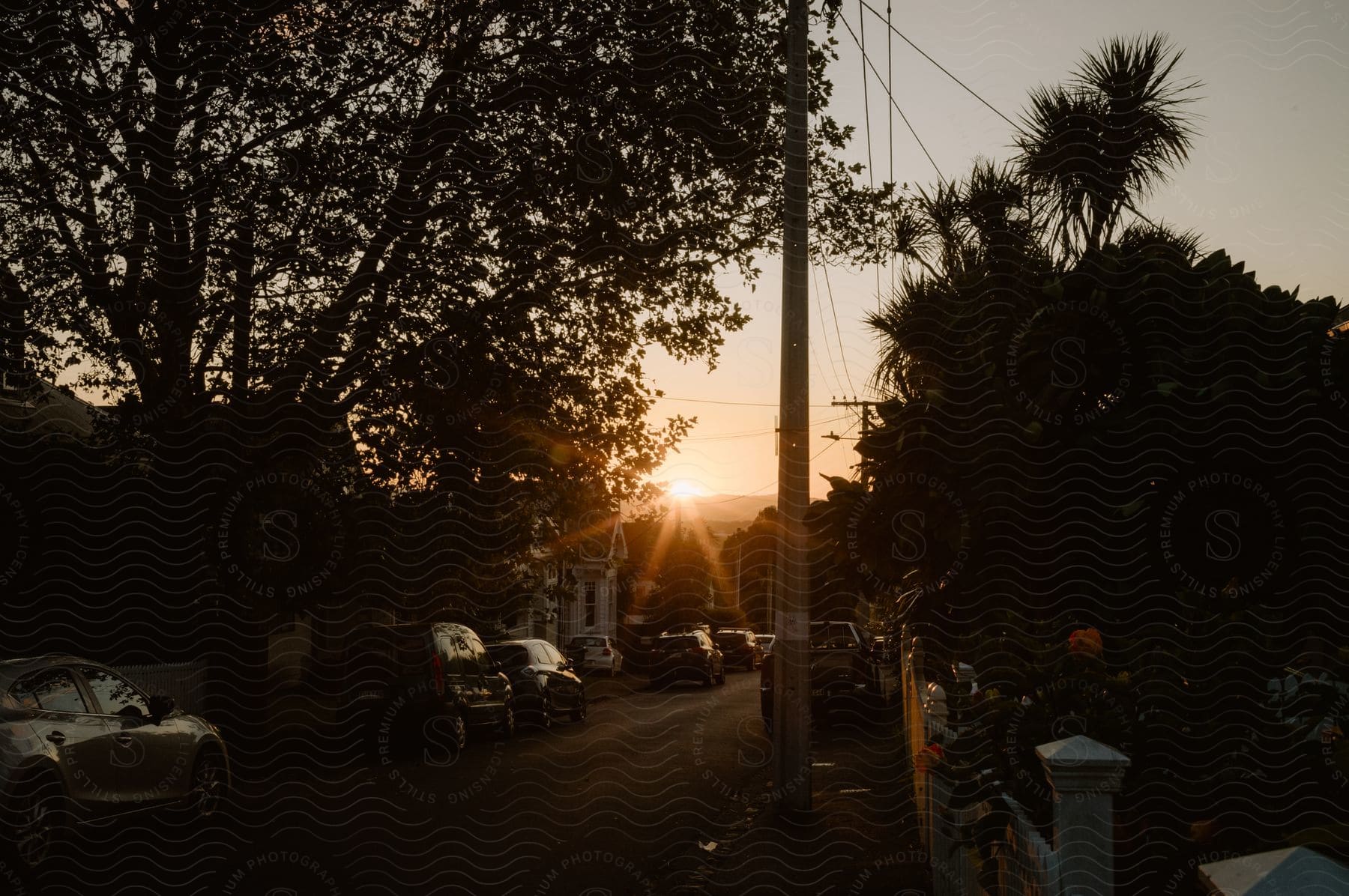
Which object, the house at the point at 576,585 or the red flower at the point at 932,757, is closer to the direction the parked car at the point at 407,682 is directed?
the house

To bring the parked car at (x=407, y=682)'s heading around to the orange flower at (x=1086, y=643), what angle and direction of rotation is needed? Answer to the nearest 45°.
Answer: approximately 135° to its right

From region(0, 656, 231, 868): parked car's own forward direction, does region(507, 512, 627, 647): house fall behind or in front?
in front

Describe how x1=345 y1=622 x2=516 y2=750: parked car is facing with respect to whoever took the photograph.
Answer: facing away from the viewer and to the right of the viewer

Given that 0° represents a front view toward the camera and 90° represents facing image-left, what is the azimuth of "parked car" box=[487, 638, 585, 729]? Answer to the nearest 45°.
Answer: approximately 225°

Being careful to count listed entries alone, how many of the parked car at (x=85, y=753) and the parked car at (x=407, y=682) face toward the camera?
0

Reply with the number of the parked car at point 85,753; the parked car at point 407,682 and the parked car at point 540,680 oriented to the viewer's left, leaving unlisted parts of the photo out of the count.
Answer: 0

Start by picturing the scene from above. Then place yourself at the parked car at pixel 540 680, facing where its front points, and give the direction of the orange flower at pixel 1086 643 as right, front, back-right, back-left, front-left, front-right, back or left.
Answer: back-right

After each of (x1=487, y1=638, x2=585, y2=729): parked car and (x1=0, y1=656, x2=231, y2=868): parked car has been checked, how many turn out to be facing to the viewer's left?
0

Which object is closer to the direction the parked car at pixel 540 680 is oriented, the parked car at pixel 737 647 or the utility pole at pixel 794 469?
the parked car

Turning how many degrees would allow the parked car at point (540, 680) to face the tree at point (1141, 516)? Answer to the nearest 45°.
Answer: approximately 135° to its right

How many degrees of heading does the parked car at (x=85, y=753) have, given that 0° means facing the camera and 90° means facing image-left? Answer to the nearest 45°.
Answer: approximately 225°

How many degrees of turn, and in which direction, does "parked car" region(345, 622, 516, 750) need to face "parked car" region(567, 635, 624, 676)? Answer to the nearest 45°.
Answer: approximately 45° to its left

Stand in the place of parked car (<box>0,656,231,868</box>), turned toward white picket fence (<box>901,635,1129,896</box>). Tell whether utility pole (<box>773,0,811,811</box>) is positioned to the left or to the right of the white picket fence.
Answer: left
